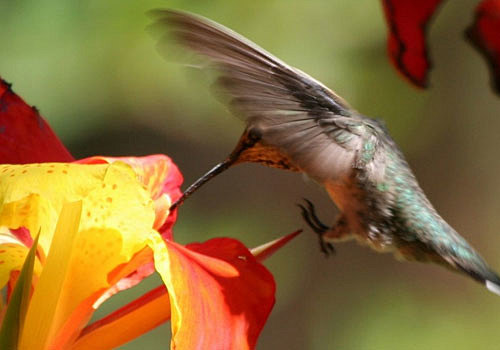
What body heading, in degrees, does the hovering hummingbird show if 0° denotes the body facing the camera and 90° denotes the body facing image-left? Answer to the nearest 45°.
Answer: approximately 90°
